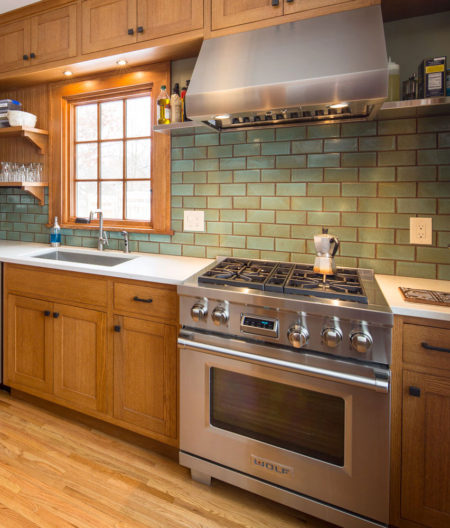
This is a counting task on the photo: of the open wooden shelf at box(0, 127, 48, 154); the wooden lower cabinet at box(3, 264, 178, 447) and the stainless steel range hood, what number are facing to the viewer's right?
0

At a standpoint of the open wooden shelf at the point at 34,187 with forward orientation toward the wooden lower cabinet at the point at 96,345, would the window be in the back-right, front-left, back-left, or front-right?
front-left

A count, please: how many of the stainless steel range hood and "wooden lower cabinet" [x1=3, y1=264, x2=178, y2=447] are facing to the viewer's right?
0

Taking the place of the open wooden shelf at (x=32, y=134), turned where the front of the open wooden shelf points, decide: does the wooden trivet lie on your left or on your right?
on your left

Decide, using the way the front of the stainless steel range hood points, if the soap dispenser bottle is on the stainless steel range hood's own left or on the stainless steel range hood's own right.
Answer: on the stainless steel range hood's own right

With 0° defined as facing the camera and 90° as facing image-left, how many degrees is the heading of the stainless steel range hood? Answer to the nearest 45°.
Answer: approximately 45°

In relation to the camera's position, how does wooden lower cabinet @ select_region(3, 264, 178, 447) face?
facing the viewer and to the left of the viewer

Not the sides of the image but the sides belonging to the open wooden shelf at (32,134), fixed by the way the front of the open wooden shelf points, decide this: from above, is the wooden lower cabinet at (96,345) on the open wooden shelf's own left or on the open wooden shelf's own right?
on the open wooden shelf's own left
